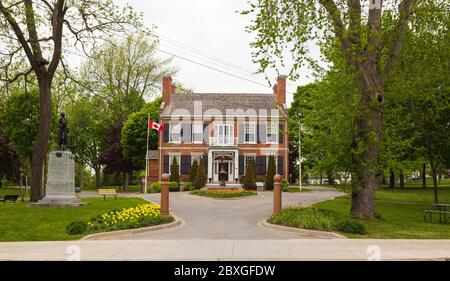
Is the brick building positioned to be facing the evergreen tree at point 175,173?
no

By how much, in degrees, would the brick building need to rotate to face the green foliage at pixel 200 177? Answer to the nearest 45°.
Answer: approximately 45° to its right

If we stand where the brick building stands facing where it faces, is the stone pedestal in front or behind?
in front

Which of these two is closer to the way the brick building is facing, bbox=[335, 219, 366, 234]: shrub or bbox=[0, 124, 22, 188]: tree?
the shrub

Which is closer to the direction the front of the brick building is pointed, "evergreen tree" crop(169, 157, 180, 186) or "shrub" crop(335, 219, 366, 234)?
the shrub

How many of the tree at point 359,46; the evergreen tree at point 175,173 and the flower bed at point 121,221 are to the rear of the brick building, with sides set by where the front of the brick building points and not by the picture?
0

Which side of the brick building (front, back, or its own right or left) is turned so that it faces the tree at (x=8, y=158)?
right

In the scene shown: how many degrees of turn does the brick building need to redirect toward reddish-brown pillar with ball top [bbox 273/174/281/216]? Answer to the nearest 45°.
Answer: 0° — it already faces it

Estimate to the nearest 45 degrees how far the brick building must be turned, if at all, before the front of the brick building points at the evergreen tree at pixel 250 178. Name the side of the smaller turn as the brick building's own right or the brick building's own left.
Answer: approximately 45° to the brick building's own left

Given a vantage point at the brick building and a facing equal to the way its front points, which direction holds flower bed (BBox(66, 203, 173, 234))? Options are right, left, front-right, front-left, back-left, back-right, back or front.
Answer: front

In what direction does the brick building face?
toward the camera

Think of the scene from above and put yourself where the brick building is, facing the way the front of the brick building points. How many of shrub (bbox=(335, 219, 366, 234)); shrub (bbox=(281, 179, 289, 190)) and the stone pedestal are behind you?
0

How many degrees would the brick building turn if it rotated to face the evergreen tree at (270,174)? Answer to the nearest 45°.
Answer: approximately 45° to its left

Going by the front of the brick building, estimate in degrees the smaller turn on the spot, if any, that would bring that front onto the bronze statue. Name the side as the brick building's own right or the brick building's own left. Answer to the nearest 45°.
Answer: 0° — it already faces it

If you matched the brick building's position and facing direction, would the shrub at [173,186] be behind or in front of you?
in front
